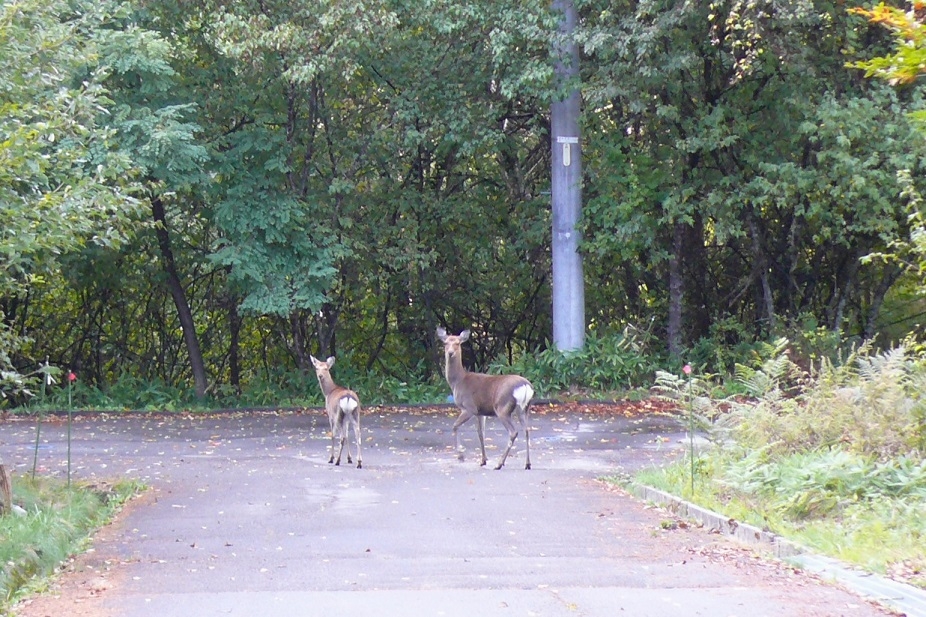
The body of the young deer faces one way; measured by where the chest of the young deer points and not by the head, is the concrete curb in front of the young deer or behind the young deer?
behind

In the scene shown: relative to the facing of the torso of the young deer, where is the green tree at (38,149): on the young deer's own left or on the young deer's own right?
on the young deer's own left

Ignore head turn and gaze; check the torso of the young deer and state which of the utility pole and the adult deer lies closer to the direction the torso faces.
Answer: the utility pole

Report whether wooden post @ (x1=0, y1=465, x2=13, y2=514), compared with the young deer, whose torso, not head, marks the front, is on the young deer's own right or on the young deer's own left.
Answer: on the young deer's own left

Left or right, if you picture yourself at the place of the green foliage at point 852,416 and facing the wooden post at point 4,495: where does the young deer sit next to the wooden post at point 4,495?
right

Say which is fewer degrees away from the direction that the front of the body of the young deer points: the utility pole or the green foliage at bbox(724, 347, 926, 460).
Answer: the utility pole

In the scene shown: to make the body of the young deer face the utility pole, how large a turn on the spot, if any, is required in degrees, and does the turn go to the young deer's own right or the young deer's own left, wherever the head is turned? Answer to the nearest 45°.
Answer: approximately 90° to the young deer's own right

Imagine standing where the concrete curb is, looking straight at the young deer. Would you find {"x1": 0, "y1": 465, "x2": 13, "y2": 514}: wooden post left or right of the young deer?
left

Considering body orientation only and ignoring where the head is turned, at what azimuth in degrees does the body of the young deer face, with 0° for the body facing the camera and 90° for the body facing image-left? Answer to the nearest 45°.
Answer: approximately 135°
